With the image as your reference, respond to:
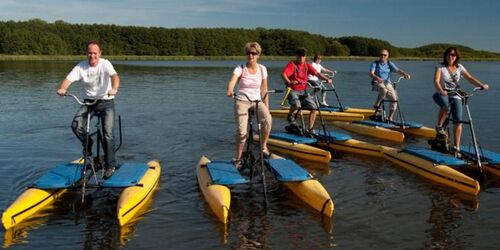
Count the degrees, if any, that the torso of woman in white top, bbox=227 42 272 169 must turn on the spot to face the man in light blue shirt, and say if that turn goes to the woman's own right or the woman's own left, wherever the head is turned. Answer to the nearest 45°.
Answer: approximately 135° to the woman's own left

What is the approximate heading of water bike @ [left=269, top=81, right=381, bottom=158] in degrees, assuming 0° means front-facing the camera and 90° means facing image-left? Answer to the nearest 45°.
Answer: approximately 315°

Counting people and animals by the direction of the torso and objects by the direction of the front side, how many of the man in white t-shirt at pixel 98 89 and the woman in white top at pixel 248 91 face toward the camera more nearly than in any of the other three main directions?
2

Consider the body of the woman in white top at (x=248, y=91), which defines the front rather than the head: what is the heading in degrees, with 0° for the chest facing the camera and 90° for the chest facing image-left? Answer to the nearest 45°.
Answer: approximately 0°

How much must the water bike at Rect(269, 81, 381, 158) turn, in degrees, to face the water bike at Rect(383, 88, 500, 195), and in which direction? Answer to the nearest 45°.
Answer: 0° — it already faces it

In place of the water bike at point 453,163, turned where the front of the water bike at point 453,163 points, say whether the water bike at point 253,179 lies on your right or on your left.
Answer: on your right

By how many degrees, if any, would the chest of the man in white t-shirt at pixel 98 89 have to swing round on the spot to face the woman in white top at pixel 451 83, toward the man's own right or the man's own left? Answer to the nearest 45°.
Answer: approximately 90° to the man's own left

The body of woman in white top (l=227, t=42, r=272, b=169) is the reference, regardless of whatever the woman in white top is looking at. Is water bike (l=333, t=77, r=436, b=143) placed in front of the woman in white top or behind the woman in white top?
behind

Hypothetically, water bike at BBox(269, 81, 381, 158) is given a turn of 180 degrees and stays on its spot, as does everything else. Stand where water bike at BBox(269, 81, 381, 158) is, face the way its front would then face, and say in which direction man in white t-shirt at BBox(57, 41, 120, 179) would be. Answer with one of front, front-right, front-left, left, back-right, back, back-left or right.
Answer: left

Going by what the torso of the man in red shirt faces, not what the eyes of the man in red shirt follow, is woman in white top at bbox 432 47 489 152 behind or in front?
in front

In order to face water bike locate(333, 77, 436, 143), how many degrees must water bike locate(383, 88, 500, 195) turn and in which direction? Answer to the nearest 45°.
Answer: approximately 135° to its left

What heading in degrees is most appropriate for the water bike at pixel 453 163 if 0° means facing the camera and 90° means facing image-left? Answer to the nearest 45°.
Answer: approximately 315°

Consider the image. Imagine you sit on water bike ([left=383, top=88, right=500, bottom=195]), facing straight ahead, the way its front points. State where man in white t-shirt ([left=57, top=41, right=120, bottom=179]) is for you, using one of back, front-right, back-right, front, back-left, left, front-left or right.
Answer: right

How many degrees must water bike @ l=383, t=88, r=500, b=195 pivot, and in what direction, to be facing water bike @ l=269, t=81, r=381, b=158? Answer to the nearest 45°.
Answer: approximately 180°
